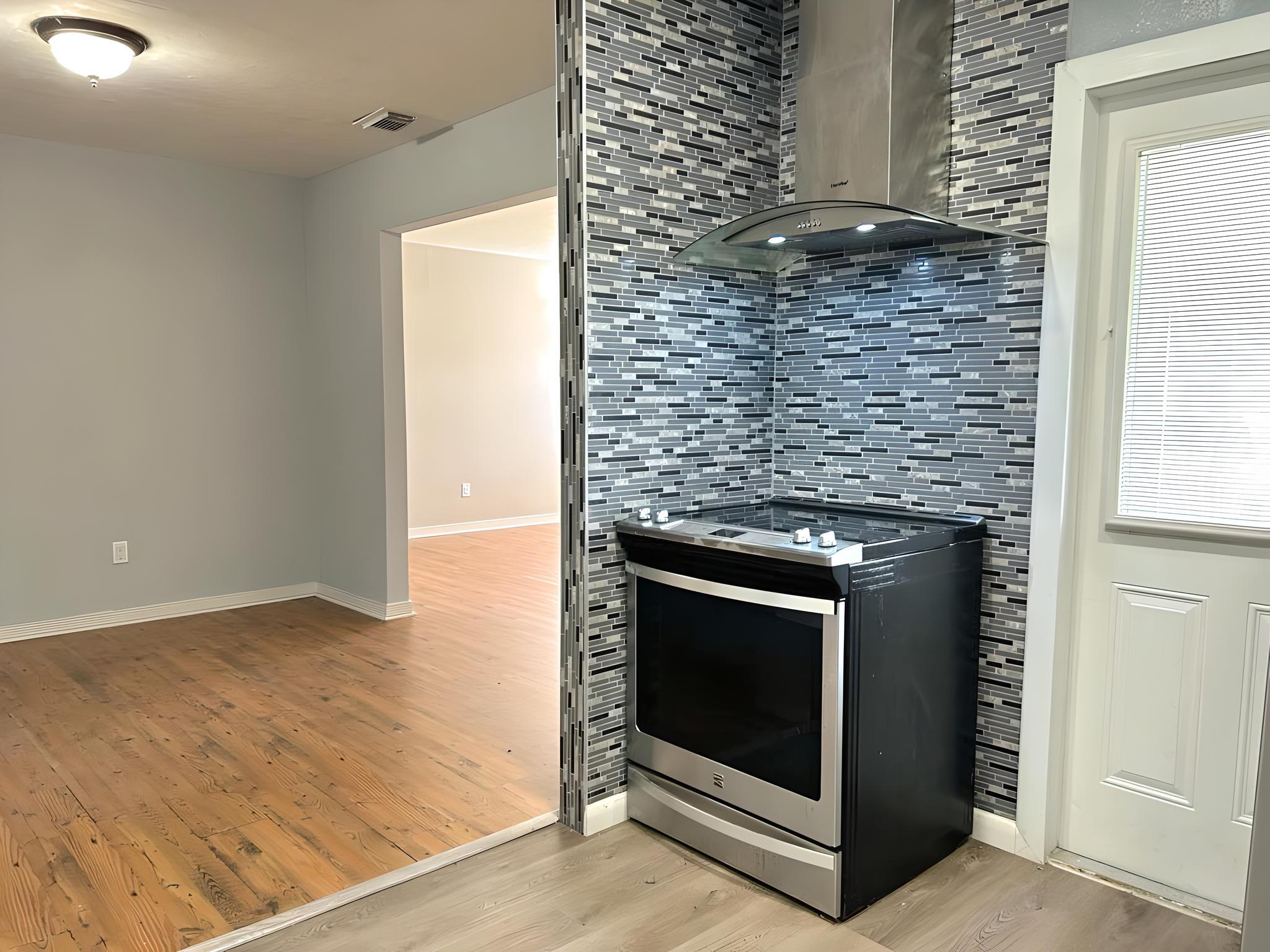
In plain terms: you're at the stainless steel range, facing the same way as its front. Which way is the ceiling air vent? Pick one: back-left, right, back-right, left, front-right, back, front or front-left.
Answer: right

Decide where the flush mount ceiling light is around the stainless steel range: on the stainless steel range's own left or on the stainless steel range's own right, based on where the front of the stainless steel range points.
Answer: on the stainless steel range's own right

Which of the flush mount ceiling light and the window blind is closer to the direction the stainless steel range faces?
the flush mount ceiling light

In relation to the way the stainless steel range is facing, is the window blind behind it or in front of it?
behind

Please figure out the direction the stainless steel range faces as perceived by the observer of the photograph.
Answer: facing the viewer and to the left of the viewer
